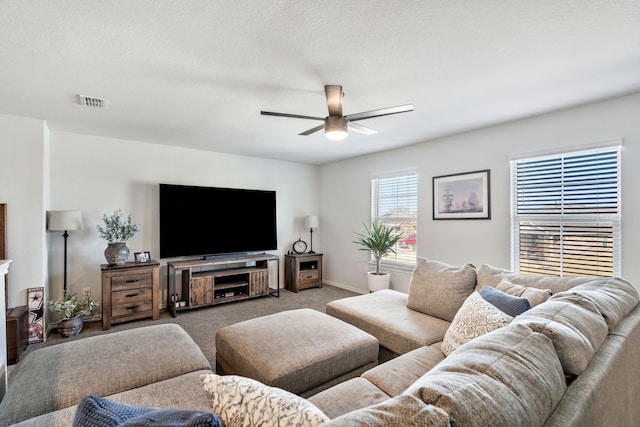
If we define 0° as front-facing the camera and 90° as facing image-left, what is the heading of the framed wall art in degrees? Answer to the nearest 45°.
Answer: approximately 45°

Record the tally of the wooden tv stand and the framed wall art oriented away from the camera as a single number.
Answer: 0

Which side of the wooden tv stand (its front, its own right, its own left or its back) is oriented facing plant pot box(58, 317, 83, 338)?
right

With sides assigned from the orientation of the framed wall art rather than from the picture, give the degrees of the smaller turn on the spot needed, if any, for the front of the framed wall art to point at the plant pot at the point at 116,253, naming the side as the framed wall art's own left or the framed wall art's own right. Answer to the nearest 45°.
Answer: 0° — it already faces it

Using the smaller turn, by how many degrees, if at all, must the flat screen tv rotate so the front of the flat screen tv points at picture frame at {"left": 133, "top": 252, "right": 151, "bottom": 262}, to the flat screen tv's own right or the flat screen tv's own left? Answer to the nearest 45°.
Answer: approximately 135° to the flat screen tv's own right

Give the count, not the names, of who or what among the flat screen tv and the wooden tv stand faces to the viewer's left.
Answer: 0

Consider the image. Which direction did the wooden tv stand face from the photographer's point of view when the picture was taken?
facing the viewer and to the right of the viewer

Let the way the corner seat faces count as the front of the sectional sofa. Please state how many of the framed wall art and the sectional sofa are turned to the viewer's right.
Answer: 0

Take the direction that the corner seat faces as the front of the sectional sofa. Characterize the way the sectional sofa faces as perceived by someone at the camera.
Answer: facing away from the viewer and to the left of the viewer

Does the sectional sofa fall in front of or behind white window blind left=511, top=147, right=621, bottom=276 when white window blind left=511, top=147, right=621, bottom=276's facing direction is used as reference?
in front

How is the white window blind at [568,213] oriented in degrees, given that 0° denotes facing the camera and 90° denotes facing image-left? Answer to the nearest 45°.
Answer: approximately 45°

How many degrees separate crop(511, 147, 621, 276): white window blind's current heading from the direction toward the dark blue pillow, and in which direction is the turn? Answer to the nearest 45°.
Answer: approximately 45° to its left

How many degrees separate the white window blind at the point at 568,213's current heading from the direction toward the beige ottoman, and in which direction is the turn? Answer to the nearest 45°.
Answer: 0° — it already faces it

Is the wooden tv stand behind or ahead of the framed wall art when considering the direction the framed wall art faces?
ahead

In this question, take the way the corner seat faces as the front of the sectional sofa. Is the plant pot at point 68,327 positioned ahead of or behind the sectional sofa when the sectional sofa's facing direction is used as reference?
ahead

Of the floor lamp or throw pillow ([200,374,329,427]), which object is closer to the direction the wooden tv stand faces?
the throw pillow
